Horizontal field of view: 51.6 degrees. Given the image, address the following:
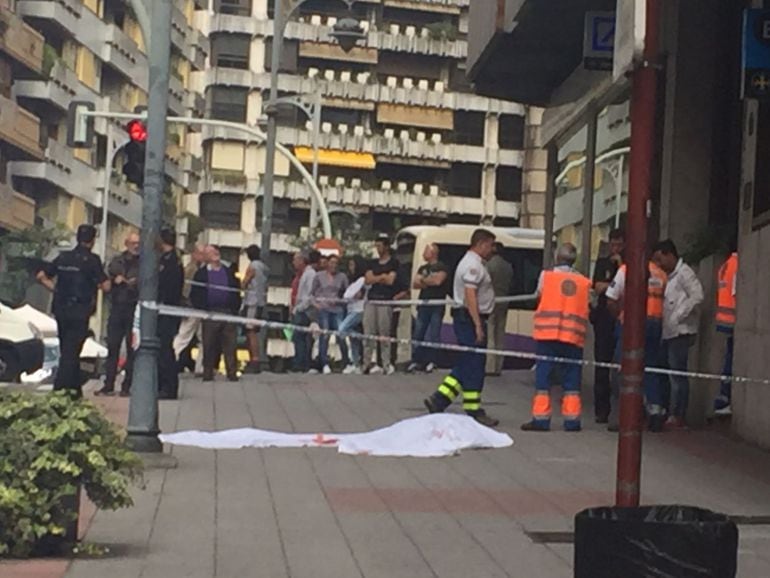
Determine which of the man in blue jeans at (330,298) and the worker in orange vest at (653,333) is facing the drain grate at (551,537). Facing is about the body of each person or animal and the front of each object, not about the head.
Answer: the man in blue jeans

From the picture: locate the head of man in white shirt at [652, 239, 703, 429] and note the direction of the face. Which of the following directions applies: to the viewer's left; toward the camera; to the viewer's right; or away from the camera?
to the viewer's left

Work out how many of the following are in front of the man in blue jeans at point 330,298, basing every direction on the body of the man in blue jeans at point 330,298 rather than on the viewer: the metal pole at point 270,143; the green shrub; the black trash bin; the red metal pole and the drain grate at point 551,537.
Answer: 4
